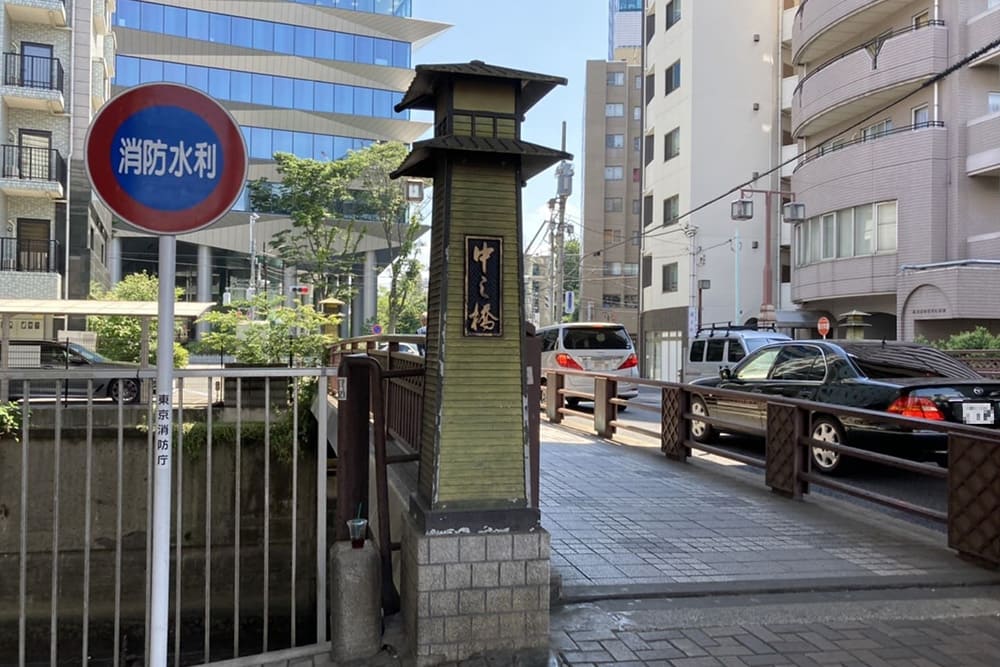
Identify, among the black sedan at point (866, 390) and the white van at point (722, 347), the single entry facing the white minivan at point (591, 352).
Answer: the black sedan

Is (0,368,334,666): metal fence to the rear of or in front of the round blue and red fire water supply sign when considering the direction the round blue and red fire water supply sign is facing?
to the rear

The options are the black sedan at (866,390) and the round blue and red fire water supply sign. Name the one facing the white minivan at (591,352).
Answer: the black sedan

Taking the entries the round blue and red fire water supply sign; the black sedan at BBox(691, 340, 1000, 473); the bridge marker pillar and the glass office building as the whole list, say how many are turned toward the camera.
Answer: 3

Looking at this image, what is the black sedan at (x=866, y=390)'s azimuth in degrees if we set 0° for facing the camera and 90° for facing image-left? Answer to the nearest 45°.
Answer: approximately 135°

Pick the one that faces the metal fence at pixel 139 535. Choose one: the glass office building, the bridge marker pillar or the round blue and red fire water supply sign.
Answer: the glass office building

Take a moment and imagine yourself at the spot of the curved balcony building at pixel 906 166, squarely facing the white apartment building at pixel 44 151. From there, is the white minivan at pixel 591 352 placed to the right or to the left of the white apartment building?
left

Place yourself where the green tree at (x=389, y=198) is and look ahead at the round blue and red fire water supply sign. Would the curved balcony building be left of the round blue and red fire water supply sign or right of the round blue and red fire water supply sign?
left

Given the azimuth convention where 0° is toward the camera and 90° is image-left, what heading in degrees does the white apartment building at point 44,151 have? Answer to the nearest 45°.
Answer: approximately 0°

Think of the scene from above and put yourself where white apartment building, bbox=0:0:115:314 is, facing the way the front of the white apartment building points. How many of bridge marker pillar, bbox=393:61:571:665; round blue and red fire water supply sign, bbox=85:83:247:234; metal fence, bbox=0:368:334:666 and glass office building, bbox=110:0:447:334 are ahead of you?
3

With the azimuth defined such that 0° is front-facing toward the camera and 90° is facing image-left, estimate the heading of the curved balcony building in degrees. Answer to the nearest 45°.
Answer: approximately 45°
